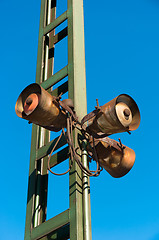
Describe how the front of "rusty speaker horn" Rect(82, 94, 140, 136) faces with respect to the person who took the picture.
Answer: facing the viewer and to the right of the viewer

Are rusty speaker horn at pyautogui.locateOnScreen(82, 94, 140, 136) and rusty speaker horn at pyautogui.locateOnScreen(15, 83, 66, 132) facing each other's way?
no

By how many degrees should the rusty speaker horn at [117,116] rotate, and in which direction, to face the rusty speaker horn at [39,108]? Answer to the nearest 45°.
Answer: approximately 135° to its right

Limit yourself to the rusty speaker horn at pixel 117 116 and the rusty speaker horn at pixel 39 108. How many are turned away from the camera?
0

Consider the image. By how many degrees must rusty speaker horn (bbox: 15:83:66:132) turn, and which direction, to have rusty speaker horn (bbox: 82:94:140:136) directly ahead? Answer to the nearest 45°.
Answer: approximately 135° to its left

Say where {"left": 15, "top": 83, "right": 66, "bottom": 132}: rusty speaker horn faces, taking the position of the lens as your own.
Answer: facing the viewer and to the left of the viewer
